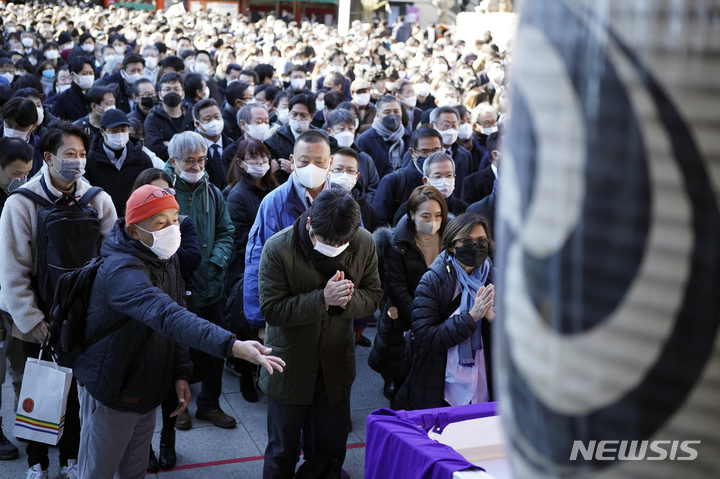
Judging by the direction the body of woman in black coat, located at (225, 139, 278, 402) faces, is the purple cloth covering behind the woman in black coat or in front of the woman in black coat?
in front

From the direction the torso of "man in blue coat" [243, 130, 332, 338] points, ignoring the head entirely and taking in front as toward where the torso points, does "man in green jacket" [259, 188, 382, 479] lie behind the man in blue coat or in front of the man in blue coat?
in front

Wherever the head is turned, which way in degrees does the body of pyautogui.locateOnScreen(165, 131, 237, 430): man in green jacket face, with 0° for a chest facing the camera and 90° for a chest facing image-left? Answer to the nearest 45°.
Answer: approximately 0°

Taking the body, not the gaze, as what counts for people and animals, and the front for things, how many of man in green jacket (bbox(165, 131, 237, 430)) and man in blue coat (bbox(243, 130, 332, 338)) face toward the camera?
2

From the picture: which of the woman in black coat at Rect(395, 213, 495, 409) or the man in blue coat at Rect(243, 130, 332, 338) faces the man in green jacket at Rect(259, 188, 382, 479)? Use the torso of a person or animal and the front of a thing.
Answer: the man in blue coat

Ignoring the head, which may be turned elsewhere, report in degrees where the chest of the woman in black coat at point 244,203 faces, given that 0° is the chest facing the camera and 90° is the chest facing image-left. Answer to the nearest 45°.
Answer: approximately 315°

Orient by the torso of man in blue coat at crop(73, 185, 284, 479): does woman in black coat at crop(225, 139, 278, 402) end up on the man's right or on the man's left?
on the man's left
